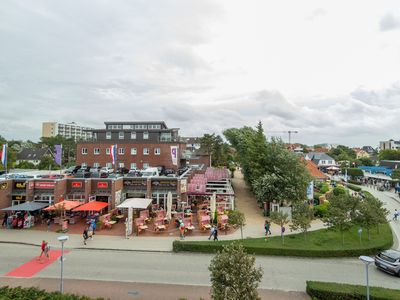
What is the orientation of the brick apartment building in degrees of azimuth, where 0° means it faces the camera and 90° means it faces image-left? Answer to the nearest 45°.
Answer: approximately 0°

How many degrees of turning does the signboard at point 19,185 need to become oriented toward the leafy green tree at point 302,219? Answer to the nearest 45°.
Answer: approximately 45° to its left

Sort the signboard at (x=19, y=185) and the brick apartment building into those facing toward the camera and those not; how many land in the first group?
2

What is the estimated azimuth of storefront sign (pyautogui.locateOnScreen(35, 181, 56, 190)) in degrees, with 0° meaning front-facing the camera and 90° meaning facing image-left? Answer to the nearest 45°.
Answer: approximately 0°

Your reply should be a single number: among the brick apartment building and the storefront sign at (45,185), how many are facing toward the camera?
2

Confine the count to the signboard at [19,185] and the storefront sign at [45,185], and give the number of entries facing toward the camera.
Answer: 2

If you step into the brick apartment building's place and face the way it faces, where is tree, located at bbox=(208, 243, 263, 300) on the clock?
The tree is roughly at 12 o'clock from the brick apartment building.

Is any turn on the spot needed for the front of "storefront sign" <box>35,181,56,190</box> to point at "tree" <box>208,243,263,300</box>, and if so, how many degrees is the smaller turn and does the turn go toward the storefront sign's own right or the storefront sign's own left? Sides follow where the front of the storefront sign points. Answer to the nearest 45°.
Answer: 0° — it already faces it

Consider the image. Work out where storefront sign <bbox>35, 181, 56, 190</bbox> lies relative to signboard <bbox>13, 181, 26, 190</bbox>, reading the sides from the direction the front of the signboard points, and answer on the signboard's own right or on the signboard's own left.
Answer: on the signboard's own left

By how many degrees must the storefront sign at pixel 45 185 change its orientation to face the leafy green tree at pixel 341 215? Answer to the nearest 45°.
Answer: approximately 45° to its left

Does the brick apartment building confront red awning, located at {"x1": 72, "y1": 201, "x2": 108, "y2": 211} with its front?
yes
